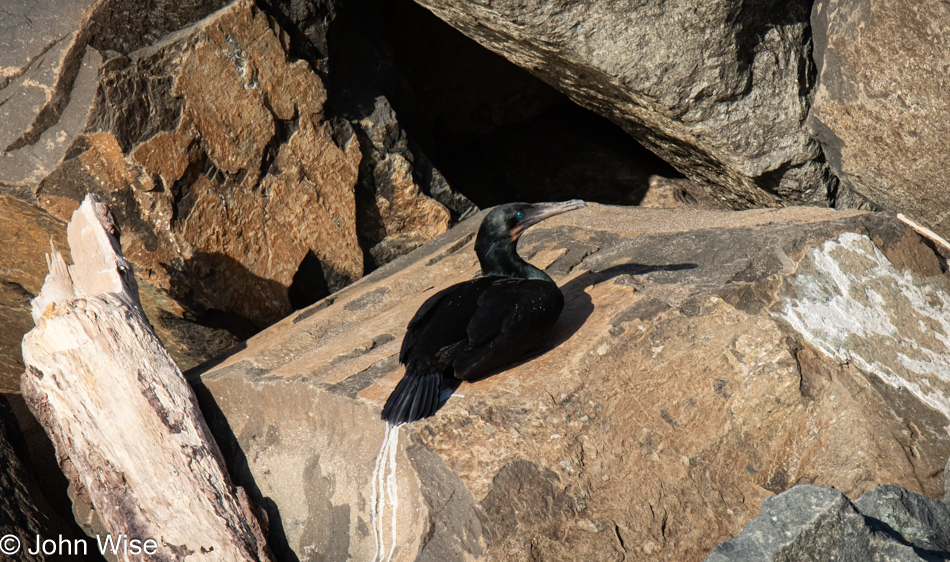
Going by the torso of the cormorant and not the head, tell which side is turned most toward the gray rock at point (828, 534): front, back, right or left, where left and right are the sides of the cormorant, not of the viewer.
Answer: right

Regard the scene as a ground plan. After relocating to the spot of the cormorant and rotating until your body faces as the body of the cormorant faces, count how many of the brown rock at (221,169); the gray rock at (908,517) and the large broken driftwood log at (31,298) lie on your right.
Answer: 1

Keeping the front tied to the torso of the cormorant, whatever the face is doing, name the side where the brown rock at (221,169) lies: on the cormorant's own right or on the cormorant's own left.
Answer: on the cormorant's own left

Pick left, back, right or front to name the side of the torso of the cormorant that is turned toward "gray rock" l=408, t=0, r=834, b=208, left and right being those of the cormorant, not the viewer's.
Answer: front

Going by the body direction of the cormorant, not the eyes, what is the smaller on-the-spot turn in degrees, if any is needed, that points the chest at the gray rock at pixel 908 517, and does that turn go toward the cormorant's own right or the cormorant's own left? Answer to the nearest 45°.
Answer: approximately 90° to the cormorant's own right

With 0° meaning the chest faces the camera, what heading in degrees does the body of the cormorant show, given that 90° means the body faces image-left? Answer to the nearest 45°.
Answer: approximately 225°
